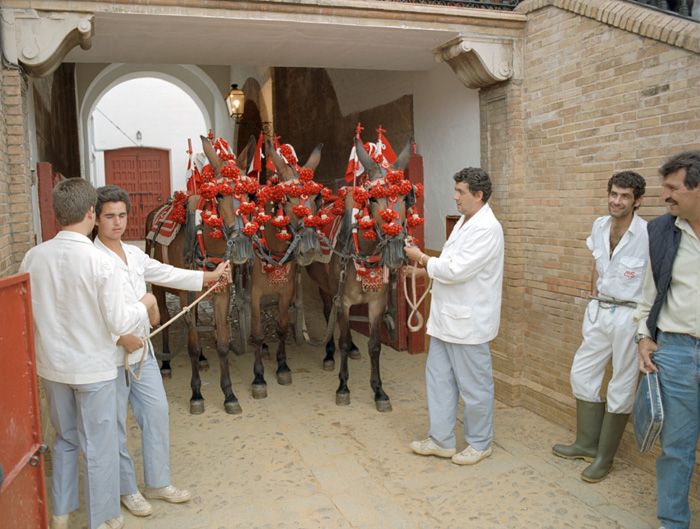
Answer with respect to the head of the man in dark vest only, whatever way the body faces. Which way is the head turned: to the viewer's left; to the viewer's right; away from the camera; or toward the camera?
to the viewer's left

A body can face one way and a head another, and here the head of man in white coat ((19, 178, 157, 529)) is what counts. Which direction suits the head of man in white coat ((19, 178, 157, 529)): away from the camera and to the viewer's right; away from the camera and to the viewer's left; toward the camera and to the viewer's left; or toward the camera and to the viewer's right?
away from the camera and to the viewer's right

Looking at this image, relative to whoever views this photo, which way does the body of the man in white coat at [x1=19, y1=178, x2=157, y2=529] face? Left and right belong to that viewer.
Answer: facing away from the viewer and to the right of the viewer

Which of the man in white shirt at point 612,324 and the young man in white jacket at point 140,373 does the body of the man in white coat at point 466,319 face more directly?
the young man in white jacket

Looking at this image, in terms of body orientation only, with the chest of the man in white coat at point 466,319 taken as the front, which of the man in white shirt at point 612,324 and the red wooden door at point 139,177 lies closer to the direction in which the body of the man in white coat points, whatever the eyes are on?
the red wooden door

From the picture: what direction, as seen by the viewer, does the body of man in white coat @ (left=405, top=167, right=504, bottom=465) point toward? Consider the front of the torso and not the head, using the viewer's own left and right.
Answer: facing to the left of the viewer

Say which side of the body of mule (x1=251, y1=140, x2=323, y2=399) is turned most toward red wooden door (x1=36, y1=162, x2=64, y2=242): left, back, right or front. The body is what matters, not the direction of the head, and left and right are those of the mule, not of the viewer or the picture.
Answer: right

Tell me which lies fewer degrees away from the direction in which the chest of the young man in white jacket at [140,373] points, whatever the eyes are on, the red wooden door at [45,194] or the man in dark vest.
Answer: the man in dark vest

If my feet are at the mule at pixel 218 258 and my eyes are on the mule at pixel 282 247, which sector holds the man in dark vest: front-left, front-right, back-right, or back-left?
front-right

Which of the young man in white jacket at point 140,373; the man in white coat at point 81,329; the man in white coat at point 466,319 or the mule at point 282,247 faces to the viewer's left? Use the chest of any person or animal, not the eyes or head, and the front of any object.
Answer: the man in white coat at point 466,319

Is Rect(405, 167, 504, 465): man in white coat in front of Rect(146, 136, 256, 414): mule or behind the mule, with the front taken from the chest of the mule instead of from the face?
in front

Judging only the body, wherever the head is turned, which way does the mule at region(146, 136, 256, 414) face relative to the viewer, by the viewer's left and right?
facing the viewer and to the right of the viewer
